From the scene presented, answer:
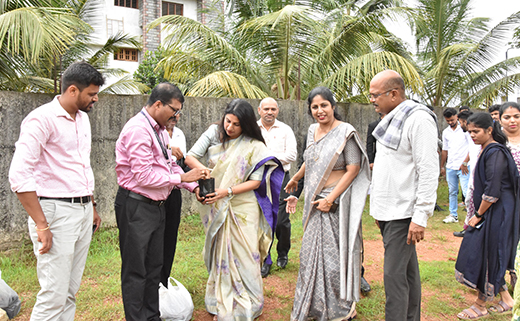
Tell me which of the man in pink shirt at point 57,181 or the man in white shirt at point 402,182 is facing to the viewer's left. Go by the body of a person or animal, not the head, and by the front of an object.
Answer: the man in white shirt

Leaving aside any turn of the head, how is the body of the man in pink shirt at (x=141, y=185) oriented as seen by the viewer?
to the viewer's right

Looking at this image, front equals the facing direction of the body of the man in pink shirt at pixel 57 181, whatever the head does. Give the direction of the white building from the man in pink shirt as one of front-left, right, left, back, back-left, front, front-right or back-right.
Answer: back-left

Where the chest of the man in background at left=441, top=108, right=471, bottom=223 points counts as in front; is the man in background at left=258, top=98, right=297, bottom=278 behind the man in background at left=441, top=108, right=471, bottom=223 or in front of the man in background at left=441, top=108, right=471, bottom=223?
in front

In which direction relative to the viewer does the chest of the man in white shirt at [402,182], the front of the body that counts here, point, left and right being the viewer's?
facing to the left of the viewer

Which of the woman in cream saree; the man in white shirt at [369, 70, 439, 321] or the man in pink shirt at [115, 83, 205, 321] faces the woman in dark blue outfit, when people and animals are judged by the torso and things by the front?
the man in pink shirt

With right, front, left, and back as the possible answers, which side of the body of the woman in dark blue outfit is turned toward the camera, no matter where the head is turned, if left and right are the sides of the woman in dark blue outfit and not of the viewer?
left

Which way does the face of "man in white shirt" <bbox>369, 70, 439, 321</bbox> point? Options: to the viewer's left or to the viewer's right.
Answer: to the viewer's left

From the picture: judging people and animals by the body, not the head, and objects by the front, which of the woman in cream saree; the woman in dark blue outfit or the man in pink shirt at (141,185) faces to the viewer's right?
the man in pink shirt

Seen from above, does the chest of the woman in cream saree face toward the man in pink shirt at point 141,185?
yes

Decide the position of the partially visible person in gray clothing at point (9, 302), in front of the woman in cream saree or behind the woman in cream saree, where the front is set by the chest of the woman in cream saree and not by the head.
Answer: in front

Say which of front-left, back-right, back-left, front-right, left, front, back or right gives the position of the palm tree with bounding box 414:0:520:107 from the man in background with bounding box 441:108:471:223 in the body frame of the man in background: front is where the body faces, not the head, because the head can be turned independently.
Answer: back-right

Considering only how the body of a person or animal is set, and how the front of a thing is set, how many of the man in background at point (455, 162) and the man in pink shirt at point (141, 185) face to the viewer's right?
1

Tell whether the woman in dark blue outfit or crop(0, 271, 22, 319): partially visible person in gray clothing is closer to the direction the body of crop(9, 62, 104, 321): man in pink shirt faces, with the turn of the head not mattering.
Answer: the woman in dark blue outfit
